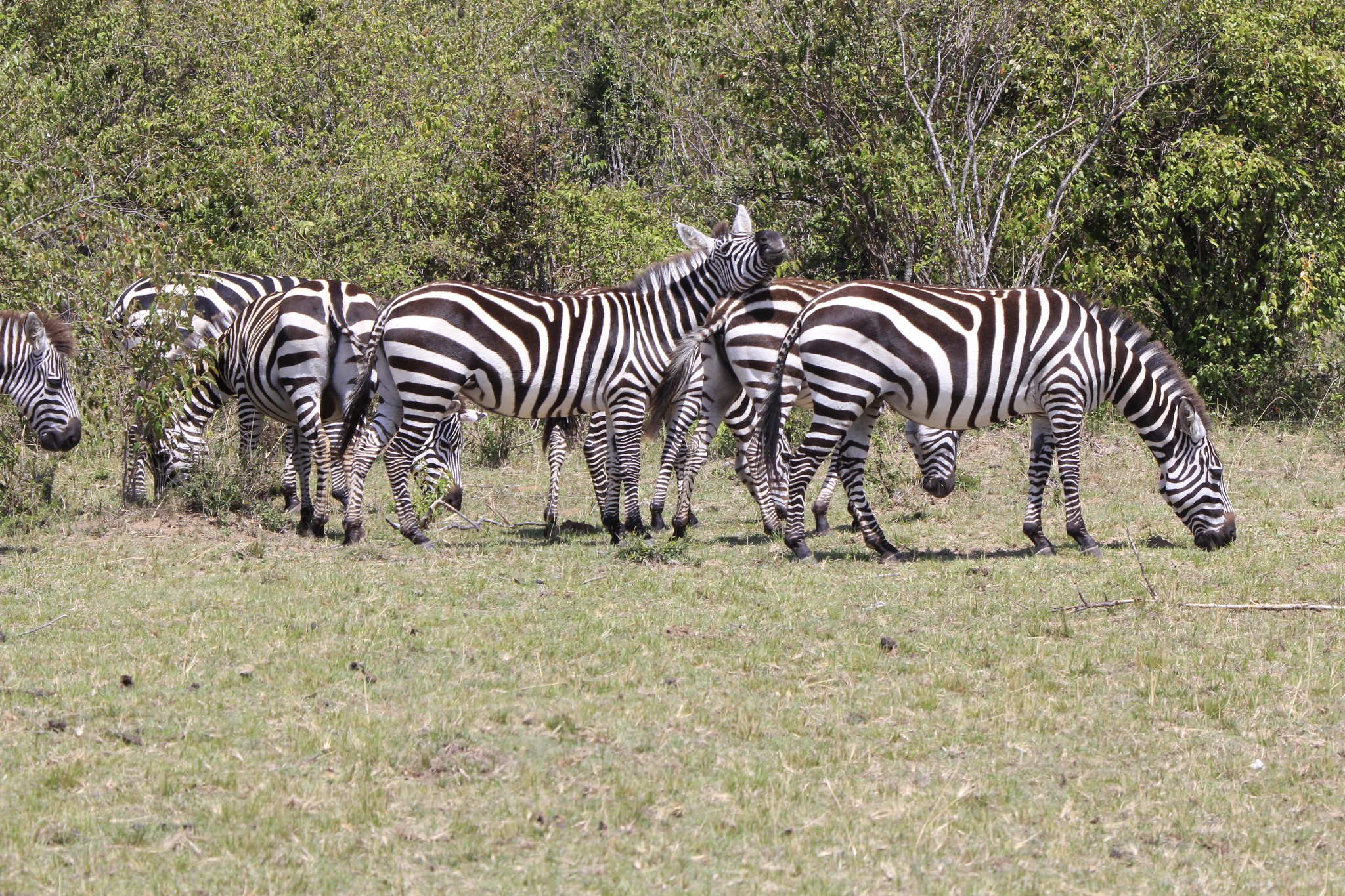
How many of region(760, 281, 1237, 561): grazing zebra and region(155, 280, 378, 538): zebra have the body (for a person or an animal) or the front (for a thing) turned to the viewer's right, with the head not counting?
1

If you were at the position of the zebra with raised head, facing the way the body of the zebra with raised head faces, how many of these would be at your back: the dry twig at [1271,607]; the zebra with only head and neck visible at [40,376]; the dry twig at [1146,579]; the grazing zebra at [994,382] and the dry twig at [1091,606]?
1

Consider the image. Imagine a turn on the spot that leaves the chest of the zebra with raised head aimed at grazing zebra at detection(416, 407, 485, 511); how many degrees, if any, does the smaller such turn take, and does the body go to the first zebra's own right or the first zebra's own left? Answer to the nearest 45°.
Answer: approximately 90° to the first zebra's own left

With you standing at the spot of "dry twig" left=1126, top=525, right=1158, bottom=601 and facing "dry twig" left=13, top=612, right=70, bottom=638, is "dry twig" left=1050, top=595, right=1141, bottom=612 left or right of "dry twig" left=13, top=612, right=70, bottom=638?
left

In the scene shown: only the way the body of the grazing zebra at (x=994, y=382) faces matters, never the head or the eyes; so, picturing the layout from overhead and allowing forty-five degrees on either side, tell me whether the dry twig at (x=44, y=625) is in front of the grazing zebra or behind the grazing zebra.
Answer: behind

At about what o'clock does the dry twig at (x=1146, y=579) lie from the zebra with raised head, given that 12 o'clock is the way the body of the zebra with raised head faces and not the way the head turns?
The dry twig is roughly at 1 o'clock from the zebra with raised head.

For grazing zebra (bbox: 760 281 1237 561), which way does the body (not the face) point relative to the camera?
to the viewer's right

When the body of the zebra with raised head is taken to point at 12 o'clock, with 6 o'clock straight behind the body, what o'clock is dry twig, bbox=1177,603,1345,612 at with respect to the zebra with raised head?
The dry twig is roughly at 1 o'clock from the zebra with raised head.

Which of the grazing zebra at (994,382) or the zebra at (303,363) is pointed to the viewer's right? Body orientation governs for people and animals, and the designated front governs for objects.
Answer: the grazing zebra

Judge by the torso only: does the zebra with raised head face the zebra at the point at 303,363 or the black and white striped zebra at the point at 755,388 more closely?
the black and white striped zebra

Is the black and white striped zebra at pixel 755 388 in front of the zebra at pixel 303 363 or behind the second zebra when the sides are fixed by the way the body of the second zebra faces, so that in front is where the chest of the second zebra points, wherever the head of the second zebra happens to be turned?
behind

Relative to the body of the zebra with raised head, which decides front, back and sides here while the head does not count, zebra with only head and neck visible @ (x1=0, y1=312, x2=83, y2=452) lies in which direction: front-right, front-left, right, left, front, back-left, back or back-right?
back

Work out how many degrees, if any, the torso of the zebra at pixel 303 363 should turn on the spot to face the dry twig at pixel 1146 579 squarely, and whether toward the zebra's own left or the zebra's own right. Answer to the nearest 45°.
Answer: approximately 180°

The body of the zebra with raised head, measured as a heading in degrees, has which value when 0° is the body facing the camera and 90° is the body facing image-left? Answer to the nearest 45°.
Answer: approximately 270°

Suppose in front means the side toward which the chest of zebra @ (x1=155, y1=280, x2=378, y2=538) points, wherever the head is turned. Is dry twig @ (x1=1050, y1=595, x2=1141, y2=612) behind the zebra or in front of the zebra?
behind

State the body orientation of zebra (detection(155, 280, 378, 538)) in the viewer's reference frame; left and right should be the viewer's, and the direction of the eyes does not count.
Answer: facing away from the viewer and to the left of the viewer

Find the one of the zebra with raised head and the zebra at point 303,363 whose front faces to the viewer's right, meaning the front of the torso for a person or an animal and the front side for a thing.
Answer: the zebra with raised head

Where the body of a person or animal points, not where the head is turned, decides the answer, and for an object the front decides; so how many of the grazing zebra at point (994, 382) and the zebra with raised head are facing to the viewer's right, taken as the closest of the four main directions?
2

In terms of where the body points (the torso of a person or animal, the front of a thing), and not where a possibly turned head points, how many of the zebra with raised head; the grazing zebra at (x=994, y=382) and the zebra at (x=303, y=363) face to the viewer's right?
2
